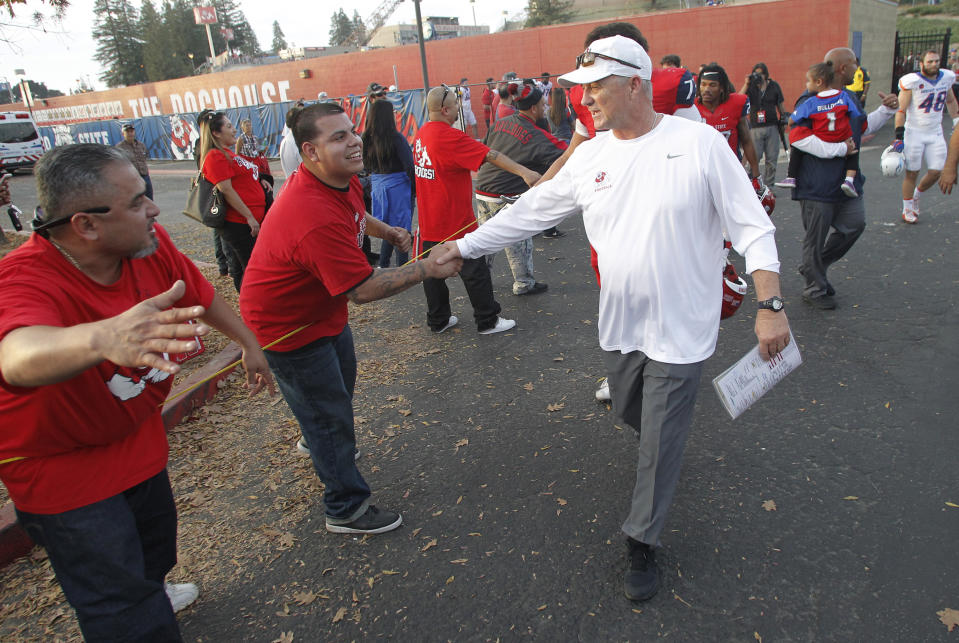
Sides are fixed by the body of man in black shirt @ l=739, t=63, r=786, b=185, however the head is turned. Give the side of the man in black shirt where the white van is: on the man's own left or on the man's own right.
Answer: on the man's own right

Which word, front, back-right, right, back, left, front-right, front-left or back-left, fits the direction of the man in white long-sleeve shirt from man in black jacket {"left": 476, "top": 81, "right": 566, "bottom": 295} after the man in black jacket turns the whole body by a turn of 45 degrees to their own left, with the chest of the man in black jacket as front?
back

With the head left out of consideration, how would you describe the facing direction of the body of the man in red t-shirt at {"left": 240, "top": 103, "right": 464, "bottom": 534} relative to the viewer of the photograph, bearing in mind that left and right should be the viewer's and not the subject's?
facing to the right of the viewer

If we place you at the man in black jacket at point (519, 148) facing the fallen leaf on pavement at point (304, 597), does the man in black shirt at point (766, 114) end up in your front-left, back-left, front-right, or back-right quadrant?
back-left

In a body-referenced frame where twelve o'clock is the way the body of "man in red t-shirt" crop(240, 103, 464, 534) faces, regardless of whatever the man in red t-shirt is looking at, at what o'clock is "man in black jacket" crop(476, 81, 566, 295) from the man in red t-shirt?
The man in black jacket is roughly at 10 o'clock from the man in red t-shirt.

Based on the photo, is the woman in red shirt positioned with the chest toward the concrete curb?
no

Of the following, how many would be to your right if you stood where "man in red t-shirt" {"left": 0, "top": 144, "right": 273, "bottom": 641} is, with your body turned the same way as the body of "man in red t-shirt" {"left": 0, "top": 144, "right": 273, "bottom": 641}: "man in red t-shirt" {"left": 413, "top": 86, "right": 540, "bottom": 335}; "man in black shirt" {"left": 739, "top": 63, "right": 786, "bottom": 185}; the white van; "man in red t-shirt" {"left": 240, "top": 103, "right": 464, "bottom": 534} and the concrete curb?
0

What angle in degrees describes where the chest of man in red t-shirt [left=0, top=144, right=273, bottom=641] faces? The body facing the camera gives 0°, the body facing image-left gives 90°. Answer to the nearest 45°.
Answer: approximately 315°

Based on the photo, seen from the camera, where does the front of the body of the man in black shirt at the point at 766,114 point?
toward the camera

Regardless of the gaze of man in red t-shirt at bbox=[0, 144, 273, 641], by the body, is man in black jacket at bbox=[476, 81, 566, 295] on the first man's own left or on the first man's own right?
on the first man's own left

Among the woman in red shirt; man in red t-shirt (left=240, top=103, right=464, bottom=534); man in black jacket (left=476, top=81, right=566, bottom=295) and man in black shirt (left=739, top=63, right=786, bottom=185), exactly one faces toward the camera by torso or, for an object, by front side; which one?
man in black shirt (left=739, top=63, right=786, bottom=185)

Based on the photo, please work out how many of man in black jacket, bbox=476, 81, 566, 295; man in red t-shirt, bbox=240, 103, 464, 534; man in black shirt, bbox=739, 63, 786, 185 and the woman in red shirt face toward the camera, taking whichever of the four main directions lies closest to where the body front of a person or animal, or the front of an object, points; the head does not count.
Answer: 1

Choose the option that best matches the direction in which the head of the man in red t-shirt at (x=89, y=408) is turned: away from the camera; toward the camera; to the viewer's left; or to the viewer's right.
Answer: to the viewer's right

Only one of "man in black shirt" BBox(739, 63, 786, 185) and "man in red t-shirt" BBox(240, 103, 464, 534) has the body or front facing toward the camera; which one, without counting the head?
the man in black shirt

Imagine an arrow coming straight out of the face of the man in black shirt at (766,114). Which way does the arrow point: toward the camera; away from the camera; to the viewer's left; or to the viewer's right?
toward the camera

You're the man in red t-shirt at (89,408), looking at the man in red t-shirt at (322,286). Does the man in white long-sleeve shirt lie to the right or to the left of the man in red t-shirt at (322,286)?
right

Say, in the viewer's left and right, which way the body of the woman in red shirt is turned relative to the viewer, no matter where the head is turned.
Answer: facing to the right of the viewer

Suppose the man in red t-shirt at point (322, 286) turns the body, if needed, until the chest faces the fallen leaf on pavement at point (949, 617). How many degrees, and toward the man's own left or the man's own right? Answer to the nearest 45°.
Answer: approximately 45° to the man's own right

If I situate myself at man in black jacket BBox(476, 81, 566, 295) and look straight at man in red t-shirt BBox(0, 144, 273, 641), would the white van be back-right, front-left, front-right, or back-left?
back-right

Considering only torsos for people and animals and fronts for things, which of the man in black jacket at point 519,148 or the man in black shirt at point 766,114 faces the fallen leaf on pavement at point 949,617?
the man in black shirt at point 766,114
